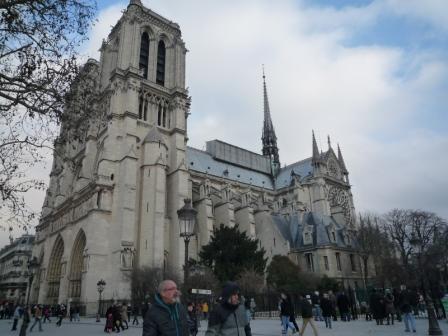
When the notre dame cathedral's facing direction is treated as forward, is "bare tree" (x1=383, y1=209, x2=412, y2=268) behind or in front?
behind

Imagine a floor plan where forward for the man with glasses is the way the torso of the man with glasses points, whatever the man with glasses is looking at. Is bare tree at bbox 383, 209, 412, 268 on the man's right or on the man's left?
on the man's left

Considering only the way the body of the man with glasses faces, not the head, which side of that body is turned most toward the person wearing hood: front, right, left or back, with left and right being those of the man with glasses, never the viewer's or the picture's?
left

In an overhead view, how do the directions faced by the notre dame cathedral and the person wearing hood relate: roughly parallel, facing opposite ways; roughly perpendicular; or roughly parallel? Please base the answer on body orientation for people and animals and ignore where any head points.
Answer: roughly perpendicular

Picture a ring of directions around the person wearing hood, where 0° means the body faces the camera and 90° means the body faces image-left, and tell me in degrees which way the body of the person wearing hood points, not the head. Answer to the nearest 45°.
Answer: approximately 315°

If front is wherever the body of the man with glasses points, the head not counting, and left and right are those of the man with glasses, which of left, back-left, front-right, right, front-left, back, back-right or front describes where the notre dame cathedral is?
back-left

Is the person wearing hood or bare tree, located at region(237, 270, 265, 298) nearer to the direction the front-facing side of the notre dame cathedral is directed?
the person wearing hood
